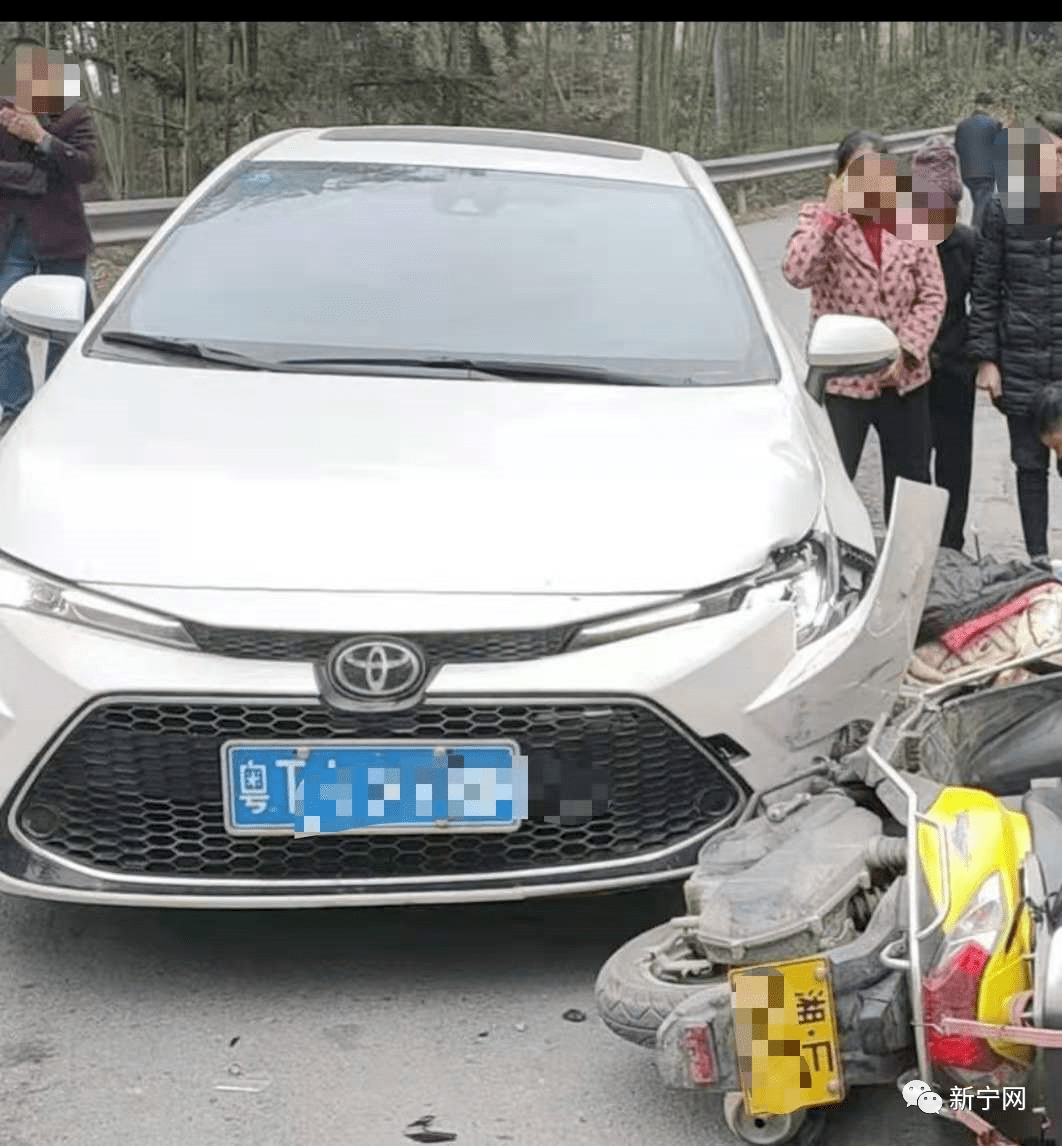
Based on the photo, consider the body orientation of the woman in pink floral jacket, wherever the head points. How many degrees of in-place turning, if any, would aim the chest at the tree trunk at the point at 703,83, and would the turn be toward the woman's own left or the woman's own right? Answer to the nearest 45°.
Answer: approximately 180°

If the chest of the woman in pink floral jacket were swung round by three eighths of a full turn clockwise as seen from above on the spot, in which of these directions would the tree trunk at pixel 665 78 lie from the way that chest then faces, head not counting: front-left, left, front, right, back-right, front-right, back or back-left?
front-right

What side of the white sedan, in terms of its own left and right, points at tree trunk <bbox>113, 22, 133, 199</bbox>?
back

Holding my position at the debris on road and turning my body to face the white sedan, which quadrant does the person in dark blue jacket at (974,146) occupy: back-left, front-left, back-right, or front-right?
front-right

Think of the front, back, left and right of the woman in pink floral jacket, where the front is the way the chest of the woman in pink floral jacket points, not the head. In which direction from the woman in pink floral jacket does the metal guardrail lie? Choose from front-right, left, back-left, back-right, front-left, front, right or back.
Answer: back

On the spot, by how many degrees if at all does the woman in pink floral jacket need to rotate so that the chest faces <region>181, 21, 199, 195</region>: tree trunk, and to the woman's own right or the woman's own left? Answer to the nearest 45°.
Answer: approximately 135° to the woman's own right

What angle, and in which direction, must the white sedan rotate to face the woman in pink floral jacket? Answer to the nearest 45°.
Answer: approximately 135° to its left

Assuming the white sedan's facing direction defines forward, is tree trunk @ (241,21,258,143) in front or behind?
behind

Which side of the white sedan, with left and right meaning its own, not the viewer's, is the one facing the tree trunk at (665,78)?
back

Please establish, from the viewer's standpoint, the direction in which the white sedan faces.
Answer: facing the viewer

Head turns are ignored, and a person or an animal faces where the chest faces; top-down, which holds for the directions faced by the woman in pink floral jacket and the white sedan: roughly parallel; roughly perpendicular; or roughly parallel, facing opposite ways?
roughly parallel

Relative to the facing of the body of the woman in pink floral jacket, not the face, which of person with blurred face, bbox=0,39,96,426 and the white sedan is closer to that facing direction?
the white sedan

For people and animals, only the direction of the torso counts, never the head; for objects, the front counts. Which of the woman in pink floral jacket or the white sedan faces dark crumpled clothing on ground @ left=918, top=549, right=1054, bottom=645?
the woman in pink floral jacket

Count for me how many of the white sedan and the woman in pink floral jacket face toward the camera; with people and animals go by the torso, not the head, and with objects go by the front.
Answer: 2

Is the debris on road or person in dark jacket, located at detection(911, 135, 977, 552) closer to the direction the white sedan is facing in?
the debris on road

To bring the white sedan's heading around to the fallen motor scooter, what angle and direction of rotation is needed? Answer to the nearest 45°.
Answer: approximately 45° to its left

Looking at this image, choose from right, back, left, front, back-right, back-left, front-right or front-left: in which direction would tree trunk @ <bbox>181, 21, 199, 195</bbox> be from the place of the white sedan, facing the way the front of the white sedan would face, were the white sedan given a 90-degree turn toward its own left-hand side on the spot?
left

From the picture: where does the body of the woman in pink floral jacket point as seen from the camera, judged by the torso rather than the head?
toward the camera

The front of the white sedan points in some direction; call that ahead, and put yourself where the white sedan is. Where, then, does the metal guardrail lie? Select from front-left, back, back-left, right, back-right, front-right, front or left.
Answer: back

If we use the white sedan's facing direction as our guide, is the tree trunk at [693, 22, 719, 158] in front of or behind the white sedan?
behind
